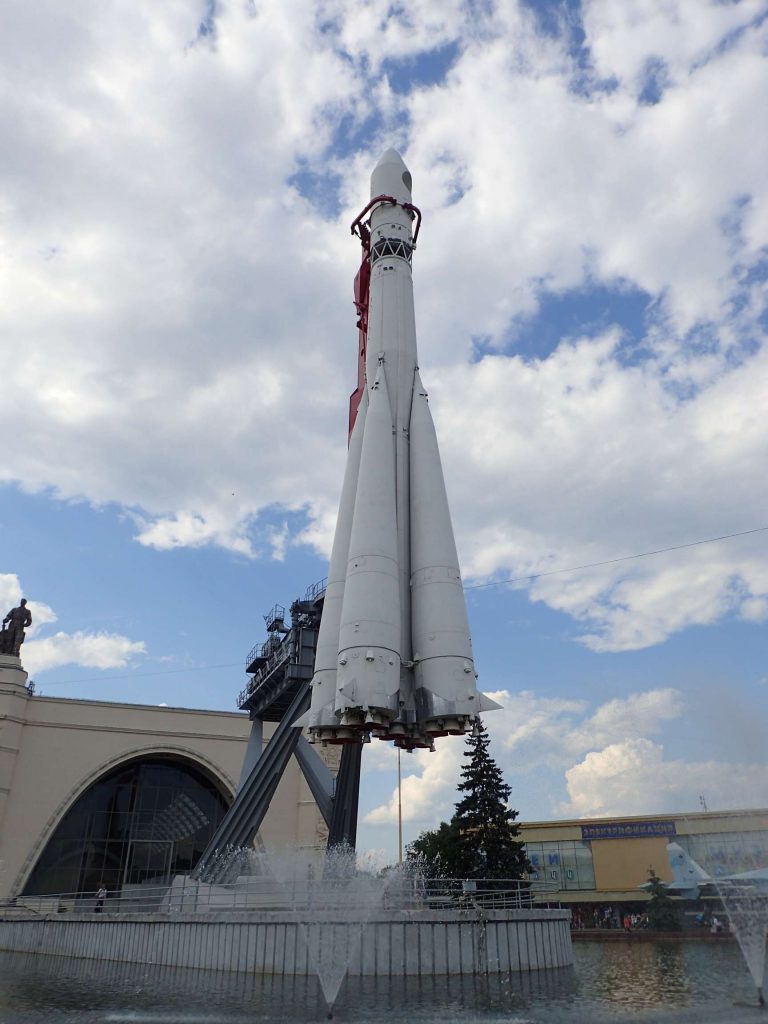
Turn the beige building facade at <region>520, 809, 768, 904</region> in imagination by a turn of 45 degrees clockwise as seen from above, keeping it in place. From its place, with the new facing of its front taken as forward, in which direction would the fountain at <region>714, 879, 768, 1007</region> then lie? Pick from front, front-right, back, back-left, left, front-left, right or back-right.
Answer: front-left

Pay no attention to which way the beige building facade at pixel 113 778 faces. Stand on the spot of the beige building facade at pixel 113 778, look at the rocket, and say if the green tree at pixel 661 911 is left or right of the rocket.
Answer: left

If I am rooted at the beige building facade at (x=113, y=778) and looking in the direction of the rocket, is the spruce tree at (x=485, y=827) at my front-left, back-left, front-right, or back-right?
front-left

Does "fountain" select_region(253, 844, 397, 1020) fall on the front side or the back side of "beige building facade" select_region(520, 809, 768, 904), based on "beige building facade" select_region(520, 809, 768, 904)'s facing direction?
on the front side

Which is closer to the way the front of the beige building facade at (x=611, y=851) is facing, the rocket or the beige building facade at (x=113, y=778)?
the rocket

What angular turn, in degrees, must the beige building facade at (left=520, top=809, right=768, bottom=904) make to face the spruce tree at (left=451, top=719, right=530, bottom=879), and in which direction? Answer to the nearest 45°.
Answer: approximately 45° to its right

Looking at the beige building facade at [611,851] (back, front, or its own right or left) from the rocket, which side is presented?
front

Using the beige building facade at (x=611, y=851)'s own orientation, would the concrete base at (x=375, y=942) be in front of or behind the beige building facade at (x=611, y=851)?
in front

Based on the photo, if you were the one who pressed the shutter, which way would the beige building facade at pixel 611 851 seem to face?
facing the viewer

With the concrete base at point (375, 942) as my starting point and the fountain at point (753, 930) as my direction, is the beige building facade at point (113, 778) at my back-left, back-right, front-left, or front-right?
back-left

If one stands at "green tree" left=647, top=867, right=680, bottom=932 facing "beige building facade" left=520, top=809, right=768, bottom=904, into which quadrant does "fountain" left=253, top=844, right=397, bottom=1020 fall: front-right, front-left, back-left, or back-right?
back-left

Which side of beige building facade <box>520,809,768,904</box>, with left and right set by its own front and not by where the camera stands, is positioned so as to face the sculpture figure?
right
